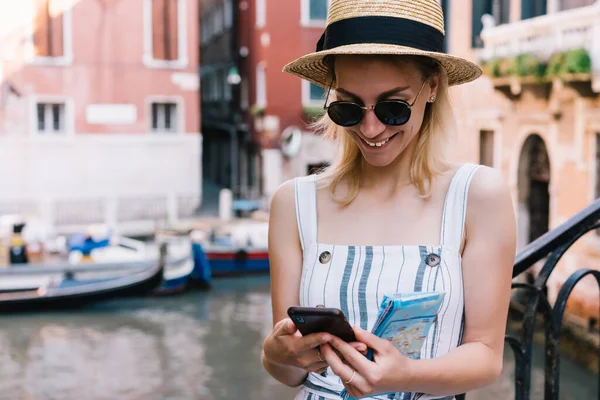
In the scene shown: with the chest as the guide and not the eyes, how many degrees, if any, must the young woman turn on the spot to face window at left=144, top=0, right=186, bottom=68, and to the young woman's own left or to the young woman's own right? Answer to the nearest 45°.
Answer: approximately 180°

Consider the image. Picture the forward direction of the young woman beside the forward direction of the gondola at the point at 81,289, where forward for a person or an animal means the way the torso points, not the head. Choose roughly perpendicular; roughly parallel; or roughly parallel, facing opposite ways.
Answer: roughly perpendicular

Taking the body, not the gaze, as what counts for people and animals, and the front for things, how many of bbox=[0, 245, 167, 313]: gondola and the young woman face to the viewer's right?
1

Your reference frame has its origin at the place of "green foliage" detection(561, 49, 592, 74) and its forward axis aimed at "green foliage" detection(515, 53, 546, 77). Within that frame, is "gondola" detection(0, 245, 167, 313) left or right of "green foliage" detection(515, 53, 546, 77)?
left

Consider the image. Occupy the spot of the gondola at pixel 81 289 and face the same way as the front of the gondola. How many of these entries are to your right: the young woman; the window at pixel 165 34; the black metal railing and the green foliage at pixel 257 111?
2

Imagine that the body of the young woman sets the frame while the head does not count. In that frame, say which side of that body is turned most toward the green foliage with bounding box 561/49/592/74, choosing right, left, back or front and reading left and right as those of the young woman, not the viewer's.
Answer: back

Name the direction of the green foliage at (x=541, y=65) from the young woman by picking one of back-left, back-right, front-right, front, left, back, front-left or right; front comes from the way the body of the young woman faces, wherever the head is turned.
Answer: back

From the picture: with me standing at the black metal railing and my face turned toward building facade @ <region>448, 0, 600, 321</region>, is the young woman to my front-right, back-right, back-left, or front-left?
back-left

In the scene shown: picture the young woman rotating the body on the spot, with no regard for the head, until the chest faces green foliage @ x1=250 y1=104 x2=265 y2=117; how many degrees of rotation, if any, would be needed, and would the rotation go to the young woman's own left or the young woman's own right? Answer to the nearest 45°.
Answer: approximately 180°

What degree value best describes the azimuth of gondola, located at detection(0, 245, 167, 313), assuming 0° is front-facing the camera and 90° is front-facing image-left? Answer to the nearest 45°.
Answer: approximately 270°
